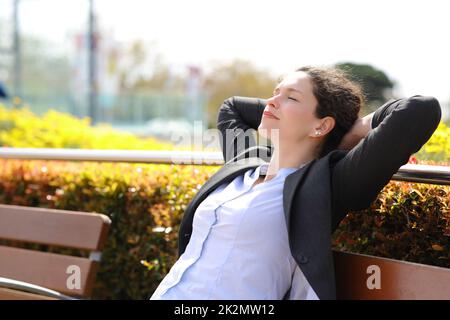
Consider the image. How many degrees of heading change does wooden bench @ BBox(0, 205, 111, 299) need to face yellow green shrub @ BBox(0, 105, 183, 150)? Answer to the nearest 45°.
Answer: approximately 135° to its right

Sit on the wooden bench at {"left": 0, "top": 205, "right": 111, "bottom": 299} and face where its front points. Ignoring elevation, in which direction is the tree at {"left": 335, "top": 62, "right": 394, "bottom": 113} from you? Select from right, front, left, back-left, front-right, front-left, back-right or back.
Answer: back

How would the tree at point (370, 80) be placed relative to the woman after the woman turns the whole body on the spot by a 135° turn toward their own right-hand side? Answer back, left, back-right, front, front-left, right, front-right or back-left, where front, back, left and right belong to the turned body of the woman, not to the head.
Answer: front

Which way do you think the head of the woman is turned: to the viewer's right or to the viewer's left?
to the viewer's left

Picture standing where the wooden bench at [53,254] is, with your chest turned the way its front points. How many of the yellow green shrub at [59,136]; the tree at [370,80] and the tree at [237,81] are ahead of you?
0

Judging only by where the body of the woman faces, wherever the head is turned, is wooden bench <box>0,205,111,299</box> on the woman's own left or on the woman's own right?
on the woman's own right

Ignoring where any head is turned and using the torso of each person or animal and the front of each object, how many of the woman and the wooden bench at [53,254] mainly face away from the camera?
0

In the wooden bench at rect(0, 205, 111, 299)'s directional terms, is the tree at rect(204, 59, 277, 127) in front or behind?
behind

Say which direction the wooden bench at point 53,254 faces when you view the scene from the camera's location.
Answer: facing the viewer and to the left of the viewer

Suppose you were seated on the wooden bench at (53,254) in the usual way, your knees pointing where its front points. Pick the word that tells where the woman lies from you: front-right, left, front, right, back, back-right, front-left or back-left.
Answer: left

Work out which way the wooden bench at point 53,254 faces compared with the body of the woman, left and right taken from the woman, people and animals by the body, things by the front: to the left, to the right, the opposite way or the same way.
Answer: the same way

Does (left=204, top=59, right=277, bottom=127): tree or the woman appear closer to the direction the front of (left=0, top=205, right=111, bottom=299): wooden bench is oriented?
the woman

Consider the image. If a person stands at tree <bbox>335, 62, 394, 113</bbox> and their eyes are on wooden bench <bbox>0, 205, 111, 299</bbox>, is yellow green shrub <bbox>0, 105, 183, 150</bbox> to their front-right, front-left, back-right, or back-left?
front-right
